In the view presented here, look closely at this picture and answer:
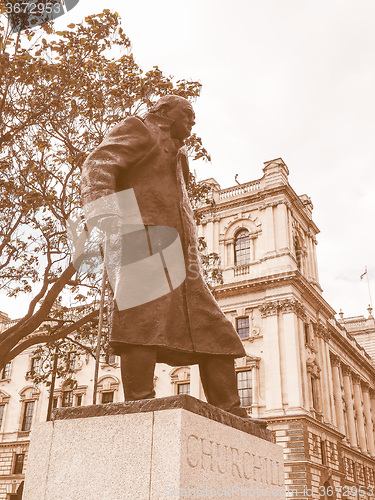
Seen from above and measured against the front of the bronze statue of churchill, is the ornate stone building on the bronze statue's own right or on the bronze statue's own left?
on the bronze statue's own left

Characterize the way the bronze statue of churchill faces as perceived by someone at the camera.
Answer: facing the viewer and to the right of the viewer
